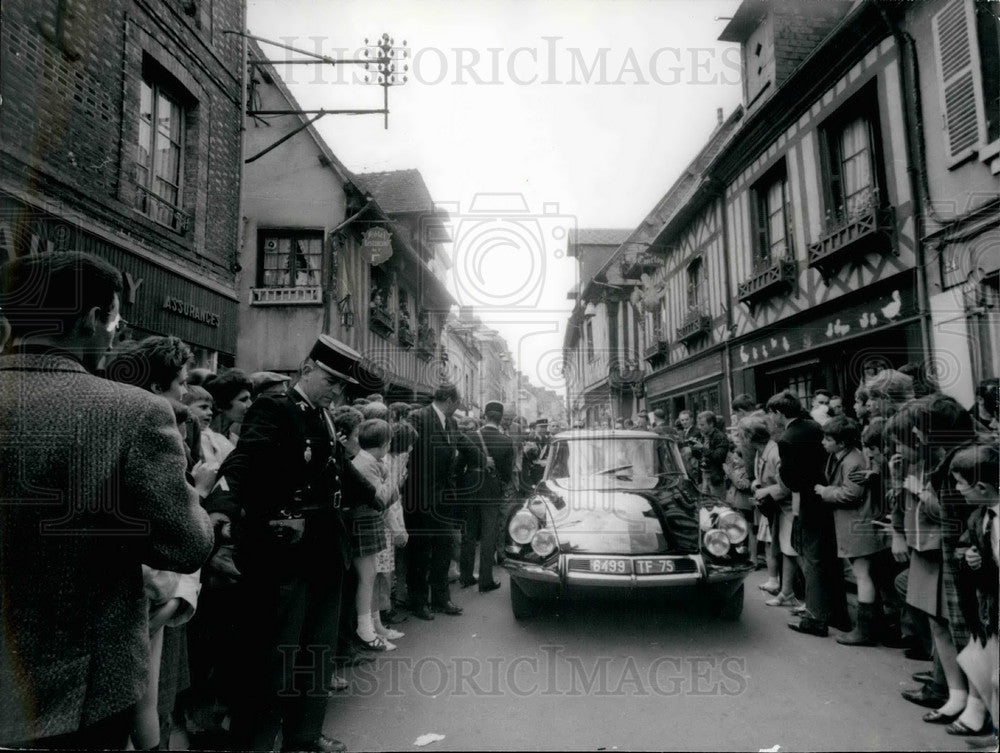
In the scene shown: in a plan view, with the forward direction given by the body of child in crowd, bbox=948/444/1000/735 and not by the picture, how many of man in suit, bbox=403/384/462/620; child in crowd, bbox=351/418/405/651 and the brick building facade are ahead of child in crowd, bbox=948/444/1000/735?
3

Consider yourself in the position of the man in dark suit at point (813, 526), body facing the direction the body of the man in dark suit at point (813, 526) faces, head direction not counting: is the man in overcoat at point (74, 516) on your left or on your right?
on your left

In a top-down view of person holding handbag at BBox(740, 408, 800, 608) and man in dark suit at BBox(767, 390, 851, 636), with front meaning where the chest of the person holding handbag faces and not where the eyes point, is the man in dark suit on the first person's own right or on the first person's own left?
on the first person's own left

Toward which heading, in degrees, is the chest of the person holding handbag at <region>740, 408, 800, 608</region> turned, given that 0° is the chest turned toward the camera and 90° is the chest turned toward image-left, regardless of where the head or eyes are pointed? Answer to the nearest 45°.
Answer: approximately 90°

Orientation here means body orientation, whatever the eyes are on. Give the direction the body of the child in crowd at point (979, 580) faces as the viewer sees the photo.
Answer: to the viewer's left

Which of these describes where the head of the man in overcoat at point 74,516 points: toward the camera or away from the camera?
away from the camera

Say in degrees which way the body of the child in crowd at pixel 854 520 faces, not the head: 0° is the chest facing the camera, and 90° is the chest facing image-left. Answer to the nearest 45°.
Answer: approximately 90°

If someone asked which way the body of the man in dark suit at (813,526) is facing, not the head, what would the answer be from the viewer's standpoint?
to the viewer's left

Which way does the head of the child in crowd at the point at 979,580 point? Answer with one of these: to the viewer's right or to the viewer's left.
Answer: to the viewer's left

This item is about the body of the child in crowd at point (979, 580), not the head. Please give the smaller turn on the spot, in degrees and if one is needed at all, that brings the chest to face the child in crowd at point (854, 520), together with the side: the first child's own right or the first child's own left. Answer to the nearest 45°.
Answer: approximately 45° to the first child's own right
